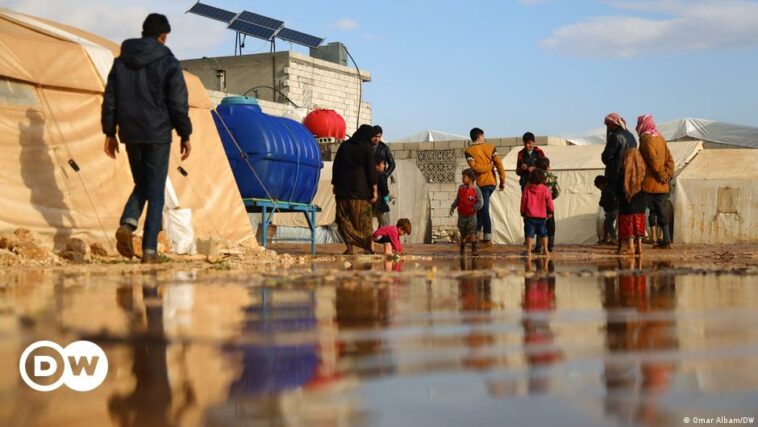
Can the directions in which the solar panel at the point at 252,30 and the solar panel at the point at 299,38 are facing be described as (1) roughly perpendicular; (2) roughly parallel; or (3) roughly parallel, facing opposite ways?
roughly parallel

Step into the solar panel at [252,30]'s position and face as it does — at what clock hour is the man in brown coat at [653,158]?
The man in brown coat is roughly at 10 o'clock from the solar panel.

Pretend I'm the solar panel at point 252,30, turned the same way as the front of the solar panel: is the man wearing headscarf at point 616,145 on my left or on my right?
on my left

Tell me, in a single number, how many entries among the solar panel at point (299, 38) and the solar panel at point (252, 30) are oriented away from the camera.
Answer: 0

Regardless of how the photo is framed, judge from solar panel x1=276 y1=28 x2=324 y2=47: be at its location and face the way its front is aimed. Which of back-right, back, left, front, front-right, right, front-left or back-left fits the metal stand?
front-left

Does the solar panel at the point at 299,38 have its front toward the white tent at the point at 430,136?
no
